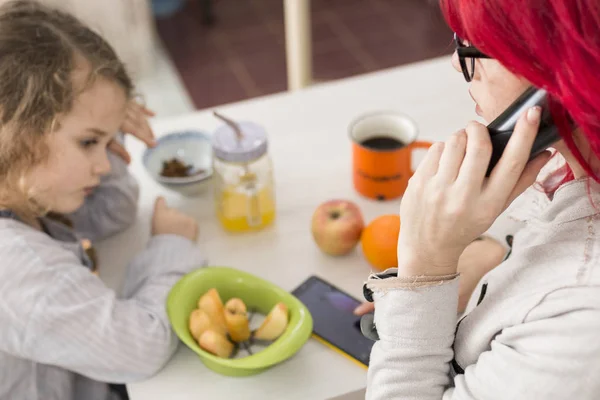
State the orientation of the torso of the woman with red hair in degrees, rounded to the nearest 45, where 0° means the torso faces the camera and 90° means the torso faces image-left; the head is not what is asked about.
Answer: approximately 90°

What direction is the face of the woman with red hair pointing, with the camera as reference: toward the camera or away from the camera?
away from the camera

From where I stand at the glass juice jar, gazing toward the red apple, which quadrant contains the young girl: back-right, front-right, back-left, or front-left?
back-right

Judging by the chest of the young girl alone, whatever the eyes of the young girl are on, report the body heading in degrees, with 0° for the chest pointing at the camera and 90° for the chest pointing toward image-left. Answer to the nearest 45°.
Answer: approximately 270°

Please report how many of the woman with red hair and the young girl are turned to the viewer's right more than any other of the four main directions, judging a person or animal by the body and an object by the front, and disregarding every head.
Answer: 1
